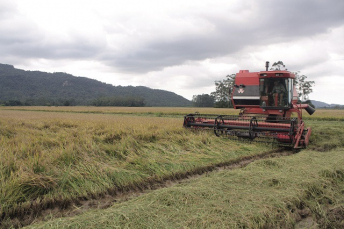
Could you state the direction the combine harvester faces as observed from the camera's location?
facing the viewer and to the left of the viewer
